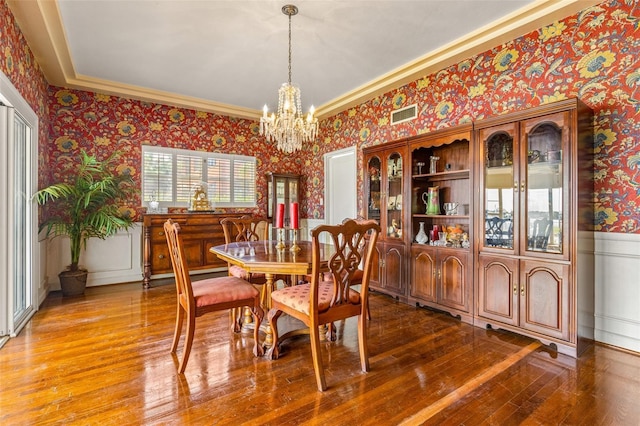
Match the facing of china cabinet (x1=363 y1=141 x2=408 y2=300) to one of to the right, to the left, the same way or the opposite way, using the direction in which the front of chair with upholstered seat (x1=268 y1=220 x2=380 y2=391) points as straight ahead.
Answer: to the left

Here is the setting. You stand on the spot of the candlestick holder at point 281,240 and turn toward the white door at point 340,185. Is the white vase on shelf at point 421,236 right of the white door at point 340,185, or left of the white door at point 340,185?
right

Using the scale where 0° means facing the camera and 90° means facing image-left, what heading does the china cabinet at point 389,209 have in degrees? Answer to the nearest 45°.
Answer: approximately 45°

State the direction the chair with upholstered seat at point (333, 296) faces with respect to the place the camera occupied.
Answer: facing away from the viewer and to the left of the viewer

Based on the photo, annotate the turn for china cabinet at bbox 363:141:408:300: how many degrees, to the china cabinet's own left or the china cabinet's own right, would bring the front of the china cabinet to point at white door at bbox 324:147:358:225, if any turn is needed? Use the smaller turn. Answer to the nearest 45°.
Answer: approximately 90° to the china cabinet's own right

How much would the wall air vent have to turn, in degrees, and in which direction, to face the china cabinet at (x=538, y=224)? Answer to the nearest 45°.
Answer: approximately 90° to its left

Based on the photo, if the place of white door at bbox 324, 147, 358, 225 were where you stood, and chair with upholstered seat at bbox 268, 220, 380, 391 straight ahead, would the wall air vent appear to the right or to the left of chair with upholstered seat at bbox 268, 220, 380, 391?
left

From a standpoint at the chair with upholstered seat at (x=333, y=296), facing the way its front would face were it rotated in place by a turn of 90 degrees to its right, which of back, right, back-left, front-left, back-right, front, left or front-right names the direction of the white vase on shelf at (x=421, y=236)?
front

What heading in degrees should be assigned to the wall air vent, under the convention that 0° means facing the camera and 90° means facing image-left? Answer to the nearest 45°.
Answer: approximately 45°

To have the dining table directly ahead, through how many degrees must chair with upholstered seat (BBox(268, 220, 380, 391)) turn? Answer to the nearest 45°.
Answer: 0° — it already faces it

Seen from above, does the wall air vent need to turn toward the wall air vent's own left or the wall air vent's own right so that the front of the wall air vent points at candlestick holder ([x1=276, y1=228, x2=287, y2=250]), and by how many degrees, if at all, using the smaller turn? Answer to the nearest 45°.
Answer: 0° — it already faces it

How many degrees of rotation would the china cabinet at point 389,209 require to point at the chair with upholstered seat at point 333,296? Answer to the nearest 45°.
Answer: approximately 45° to its left
